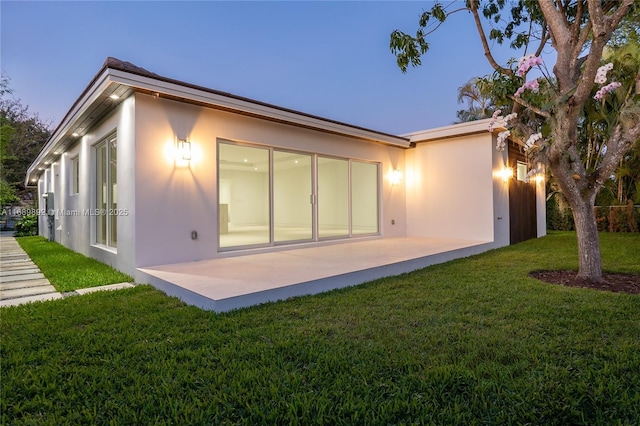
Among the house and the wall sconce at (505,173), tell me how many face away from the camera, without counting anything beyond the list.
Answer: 0

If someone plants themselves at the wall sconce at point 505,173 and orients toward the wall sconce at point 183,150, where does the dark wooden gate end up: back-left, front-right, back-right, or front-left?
back-right

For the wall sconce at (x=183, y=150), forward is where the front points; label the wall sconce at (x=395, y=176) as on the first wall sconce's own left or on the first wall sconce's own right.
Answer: on the first wall sconce's own left

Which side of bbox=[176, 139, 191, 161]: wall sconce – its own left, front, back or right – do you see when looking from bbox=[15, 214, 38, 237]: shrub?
back

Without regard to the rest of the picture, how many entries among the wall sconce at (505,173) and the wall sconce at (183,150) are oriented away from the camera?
0

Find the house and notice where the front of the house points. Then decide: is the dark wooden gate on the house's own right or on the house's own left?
on the house's own left

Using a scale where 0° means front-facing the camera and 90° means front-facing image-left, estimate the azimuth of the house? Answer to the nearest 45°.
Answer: approximately 315°

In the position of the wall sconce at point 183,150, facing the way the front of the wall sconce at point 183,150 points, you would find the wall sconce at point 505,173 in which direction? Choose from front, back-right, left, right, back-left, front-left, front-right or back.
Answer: front-left

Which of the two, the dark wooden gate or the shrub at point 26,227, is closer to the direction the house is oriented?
the dark wooden gate

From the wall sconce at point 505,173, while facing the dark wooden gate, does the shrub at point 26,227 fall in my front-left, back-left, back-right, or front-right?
back-left
